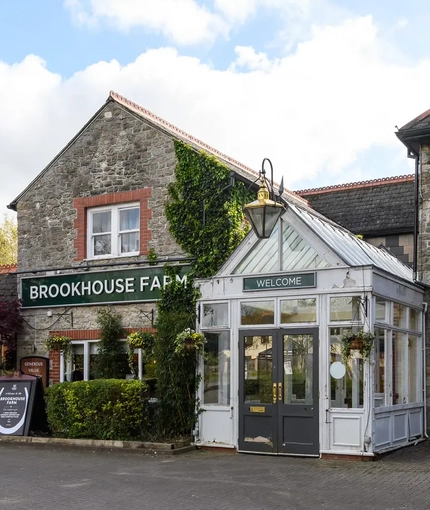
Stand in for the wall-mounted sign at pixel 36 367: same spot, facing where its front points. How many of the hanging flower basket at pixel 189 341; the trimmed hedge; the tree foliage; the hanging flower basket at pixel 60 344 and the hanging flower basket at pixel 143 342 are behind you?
1

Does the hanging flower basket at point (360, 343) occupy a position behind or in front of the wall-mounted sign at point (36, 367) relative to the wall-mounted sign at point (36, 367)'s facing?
in front

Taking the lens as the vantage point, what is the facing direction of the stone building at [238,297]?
facing the viewer

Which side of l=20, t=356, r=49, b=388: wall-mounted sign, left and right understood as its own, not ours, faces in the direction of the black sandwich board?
front

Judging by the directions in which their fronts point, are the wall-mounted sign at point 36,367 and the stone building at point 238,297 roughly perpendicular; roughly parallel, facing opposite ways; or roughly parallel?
roughly parallel

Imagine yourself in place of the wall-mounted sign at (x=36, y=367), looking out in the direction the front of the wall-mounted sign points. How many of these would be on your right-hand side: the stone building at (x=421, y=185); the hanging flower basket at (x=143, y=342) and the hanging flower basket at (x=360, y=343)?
0

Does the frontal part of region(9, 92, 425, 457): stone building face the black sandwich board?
no

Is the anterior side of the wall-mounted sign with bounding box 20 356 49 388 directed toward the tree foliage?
no

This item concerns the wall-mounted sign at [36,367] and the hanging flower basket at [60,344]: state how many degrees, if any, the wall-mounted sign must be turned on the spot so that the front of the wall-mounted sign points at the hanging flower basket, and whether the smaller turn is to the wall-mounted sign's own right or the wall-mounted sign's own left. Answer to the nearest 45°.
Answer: approximately 45° to the wall-mounted sign's own left

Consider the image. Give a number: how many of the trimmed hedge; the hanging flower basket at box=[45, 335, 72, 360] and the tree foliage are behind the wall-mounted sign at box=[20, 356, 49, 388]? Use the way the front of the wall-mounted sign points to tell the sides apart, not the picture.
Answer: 1
